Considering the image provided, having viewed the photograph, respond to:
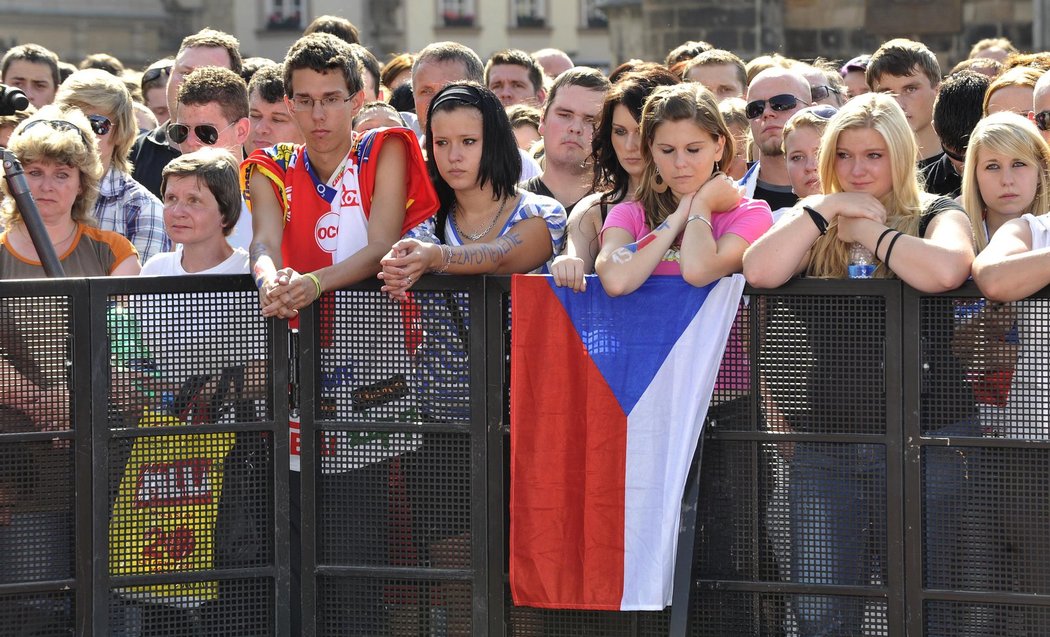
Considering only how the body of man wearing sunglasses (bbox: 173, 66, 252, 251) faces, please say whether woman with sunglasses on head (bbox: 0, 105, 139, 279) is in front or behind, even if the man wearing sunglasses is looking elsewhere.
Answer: in front

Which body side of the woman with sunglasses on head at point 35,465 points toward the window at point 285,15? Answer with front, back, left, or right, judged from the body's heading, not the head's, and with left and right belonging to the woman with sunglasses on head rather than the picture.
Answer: back

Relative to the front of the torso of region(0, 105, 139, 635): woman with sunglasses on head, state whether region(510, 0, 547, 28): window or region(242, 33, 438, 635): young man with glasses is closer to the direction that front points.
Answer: the young man with glasses

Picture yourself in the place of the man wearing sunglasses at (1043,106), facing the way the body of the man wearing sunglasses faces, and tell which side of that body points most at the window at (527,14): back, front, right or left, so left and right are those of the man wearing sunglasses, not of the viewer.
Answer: back

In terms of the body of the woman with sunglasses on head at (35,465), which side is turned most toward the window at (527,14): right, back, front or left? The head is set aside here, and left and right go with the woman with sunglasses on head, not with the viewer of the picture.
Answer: back

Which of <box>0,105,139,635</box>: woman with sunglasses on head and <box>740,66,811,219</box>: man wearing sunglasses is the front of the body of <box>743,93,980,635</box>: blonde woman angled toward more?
the woman with sunglasses on head

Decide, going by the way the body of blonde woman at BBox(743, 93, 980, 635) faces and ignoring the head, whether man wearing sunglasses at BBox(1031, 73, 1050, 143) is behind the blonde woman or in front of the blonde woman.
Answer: behind

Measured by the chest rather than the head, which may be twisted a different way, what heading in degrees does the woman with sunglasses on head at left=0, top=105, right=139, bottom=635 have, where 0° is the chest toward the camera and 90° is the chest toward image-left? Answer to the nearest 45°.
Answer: approximately 0°
